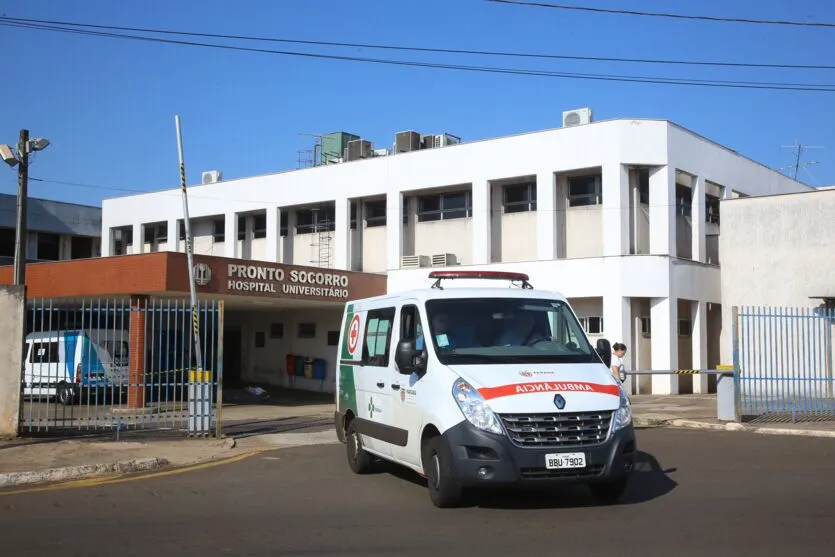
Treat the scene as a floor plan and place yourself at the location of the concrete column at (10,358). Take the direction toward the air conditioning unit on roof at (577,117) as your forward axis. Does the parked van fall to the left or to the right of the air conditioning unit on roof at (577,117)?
left

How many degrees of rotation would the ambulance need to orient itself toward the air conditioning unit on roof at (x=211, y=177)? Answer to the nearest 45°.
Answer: approximately 135° to its left

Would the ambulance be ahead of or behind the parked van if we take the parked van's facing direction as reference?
behind

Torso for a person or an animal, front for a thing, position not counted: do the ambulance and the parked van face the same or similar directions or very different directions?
very different directions

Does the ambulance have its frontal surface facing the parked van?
no

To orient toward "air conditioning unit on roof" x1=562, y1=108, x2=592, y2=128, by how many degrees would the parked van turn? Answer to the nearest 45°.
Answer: approximately 135° to its right

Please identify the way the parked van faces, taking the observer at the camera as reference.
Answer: facing away from the viewer and to the left of the viewer

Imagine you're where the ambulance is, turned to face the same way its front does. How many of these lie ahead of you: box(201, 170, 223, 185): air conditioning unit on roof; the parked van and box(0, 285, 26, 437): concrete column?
0

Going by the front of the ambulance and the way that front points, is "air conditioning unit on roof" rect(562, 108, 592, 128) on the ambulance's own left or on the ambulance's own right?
on the ambulance's own left

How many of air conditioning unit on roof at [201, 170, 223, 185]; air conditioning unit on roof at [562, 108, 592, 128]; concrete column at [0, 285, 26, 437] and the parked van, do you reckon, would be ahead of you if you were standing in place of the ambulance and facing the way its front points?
0

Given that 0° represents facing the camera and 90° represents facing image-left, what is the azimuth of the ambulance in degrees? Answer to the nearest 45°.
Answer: approximately 315°
